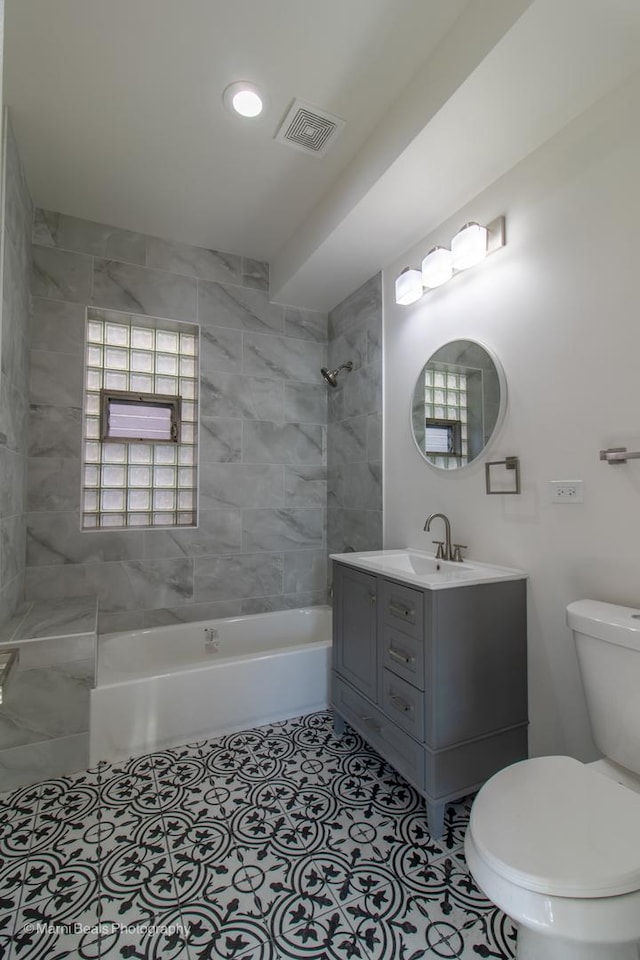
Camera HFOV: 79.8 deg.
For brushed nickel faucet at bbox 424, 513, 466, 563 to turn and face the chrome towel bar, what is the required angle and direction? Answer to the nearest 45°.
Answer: approximately 90° to its left

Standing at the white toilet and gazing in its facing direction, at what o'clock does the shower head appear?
The shower head is roughly at 3 o'clock from the white toilet.

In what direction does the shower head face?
to the viewer's left

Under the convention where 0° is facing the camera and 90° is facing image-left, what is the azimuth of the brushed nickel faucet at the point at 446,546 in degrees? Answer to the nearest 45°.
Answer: approximately 45°

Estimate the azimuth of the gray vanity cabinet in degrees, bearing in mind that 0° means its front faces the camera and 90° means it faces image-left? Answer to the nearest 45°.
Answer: approximately 45°

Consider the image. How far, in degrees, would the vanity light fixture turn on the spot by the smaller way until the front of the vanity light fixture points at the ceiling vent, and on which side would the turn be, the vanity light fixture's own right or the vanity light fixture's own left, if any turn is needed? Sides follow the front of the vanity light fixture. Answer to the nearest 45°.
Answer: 0° — it already faces it
